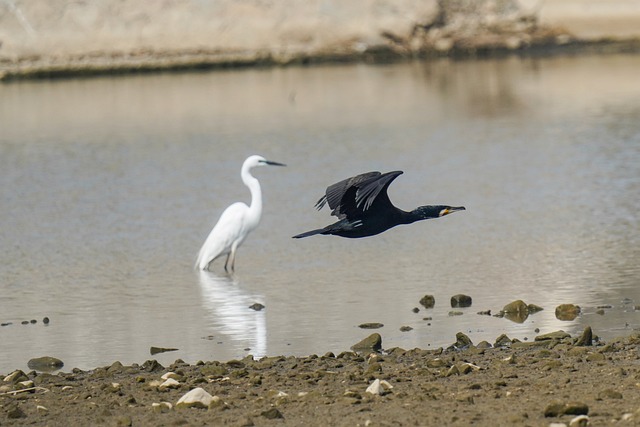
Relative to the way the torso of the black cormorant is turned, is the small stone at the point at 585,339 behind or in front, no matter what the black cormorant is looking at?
in front

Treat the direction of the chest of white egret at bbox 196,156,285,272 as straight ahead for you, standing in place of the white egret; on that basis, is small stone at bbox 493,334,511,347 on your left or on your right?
on your right

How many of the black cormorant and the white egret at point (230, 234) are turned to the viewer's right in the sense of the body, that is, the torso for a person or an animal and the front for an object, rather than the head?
2

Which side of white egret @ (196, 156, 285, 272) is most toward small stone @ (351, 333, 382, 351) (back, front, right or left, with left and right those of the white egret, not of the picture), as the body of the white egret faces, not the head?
right

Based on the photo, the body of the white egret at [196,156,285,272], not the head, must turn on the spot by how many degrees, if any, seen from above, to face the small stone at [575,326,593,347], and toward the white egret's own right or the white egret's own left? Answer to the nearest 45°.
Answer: approximately 45° to the white egret's own right

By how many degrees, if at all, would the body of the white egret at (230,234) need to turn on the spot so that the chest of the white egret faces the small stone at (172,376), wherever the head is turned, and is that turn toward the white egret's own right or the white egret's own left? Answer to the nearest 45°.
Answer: approximately 90° to the white egret's own right

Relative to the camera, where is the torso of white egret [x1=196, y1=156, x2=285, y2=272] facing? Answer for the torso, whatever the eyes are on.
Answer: to the viewer's right

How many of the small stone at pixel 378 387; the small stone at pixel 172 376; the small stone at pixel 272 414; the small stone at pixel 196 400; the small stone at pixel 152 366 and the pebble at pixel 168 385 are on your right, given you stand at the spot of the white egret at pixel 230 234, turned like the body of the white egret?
6

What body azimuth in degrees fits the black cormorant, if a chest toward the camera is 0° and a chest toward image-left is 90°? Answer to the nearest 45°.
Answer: approximately 270°

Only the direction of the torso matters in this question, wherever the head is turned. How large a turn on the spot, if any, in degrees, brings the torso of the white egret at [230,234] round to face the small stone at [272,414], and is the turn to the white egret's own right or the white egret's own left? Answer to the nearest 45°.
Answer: approximately 90° to the white egret's own right
